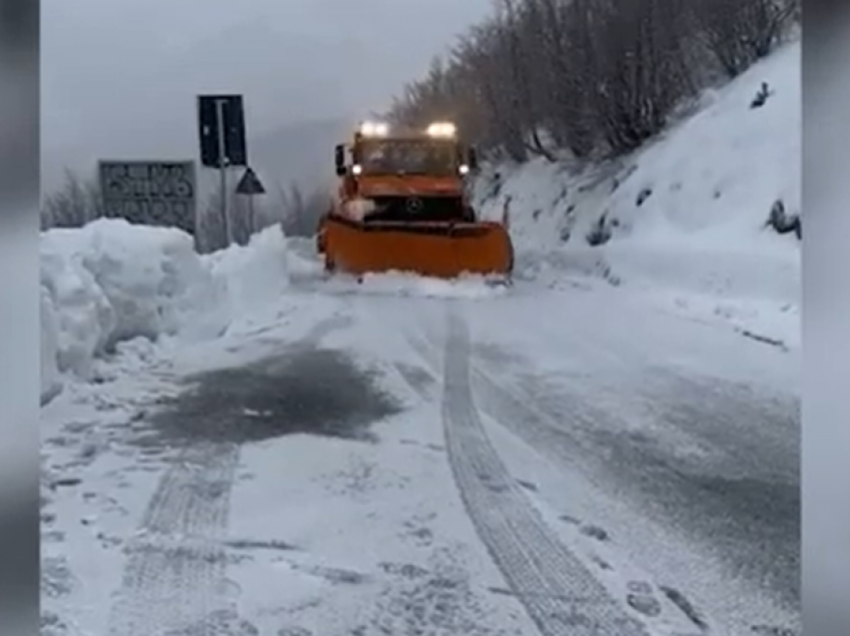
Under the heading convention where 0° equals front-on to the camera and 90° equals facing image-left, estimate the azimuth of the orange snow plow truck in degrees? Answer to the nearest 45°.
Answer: approximately 0°

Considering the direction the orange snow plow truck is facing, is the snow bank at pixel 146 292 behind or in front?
in front

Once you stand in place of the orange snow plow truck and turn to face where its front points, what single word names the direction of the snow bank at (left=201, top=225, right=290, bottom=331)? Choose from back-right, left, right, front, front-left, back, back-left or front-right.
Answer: front-right
